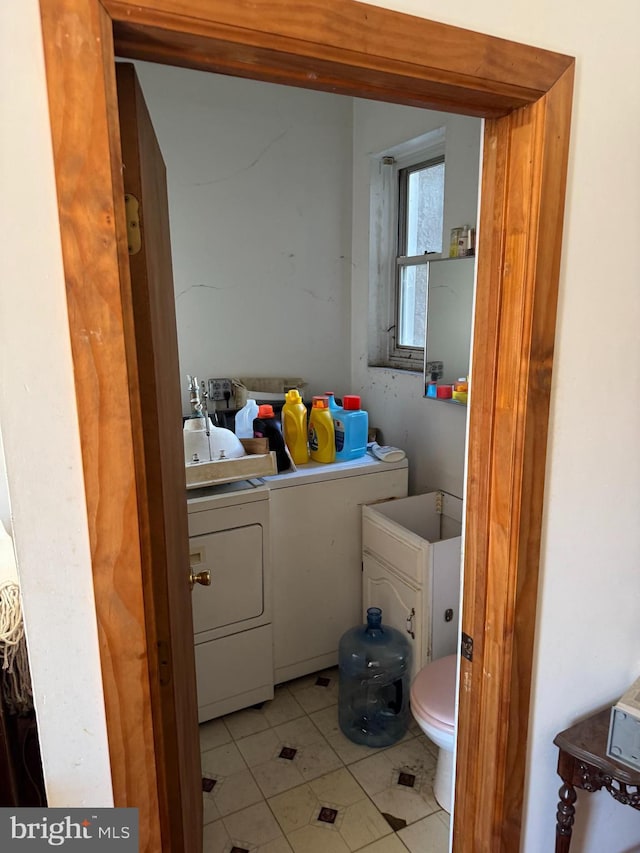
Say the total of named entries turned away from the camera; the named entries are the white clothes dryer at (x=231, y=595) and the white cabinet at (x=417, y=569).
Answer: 0

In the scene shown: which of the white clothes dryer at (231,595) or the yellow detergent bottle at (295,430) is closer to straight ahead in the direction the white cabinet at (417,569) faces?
the white clothes dryer

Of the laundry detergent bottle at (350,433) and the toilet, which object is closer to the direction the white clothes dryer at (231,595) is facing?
the toilet

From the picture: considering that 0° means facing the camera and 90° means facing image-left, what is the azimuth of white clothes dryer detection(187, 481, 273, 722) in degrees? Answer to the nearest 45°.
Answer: approximately 315°

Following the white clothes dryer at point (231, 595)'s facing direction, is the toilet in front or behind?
in front

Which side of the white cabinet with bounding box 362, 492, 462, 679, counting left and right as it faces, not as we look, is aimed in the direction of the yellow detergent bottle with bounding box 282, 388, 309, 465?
right

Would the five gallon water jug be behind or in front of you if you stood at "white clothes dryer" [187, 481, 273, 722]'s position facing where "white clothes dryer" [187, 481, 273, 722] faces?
in front

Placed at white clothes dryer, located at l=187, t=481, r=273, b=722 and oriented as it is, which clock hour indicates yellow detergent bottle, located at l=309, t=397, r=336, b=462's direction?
The yellow detergent bottle is roughly at 9 o'clock from the white clothes dryer.

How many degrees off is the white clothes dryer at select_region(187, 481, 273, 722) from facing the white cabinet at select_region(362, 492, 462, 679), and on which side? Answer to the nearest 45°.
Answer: approximately 45° to its left

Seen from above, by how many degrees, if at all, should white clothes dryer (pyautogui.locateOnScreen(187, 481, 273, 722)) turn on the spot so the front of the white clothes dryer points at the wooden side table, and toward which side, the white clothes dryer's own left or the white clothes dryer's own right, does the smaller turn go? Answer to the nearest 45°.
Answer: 0° — it already faces it
